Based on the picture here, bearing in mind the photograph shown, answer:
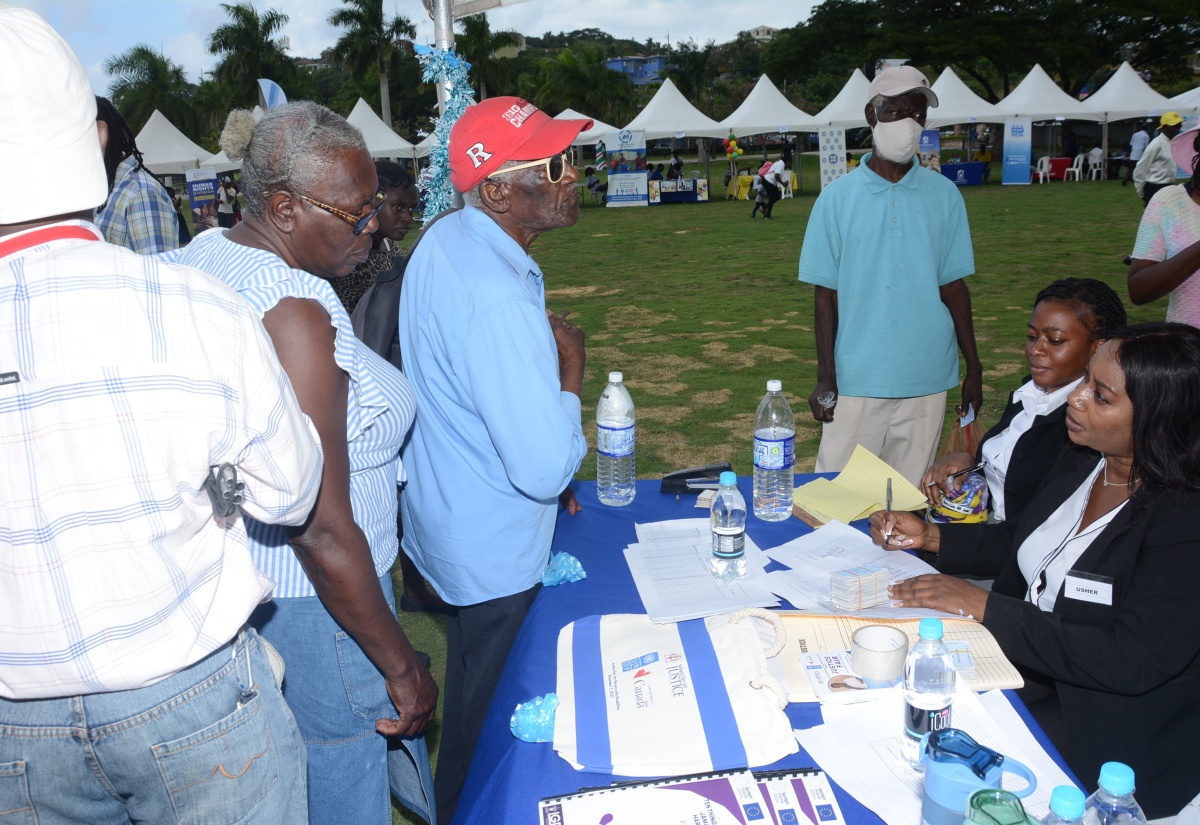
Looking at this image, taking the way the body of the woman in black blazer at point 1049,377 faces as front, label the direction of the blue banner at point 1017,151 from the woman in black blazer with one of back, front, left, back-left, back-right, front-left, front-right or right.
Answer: back-right

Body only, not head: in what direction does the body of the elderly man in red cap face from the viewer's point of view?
to the viewer's right

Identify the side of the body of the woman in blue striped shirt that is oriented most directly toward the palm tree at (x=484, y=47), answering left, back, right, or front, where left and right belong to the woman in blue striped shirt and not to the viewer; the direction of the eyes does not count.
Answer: left

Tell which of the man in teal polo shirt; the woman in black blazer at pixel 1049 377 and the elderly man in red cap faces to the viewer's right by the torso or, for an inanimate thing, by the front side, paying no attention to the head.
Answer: the elderly man in red cap

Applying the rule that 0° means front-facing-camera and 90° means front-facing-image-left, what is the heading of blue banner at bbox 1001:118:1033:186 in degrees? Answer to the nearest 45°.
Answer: approximately 0°

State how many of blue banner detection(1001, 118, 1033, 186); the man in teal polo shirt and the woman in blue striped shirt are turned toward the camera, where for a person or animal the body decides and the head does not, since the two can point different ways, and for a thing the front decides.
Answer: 2

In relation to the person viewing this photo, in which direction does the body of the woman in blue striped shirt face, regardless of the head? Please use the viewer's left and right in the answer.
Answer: facing to the right of the viewer

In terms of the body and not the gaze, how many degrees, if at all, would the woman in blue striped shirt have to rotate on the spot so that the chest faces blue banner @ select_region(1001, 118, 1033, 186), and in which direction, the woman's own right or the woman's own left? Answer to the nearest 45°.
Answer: approximately 45° to the woman's own left

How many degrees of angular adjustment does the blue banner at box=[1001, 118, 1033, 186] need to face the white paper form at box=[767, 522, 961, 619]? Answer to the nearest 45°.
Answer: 0° — it already faces it

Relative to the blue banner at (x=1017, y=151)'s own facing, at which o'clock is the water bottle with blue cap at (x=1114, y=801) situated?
The water bottle with blue cap is roughly at 12 o'clock from the blue banner.

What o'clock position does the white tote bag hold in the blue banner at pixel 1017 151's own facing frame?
The white tote bag is roughly at 12 o'clock from the blue banner.

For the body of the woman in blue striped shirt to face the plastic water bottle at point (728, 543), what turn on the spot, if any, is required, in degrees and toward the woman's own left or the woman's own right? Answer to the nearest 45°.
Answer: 0° — they already face it
